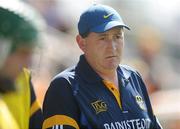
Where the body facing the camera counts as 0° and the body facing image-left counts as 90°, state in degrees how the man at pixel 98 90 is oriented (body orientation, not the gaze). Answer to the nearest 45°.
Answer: approximately 315°

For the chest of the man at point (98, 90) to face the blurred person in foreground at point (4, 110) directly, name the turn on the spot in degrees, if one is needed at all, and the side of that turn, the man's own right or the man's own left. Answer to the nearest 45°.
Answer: approximately 90° to the man's own right
